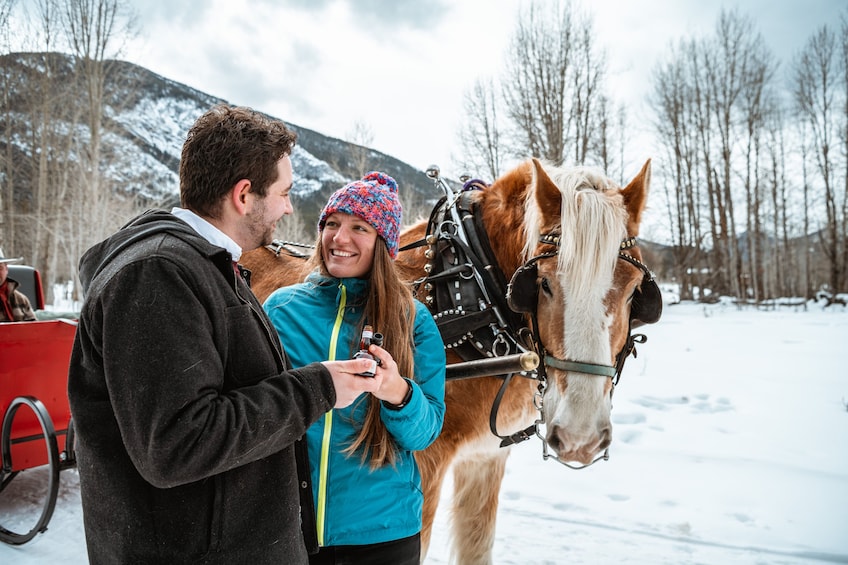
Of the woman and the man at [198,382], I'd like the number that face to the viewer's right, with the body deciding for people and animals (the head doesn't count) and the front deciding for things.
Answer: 1

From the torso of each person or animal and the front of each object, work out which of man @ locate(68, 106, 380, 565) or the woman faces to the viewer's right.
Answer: the man

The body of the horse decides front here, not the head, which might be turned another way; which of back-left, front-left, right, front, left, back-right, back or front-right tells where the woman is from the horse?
right

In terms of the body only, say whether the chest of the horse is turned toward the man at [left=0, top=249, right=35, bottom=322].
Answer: no

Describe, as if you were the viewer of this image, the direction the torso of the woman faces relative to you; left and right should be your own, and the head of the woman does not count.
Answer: facing the viewer and to the left of the viewer

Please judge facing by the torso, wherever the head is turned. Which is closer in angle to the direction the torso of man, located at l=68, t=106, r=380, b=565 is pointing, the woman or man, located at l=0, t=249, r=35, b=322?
the woman

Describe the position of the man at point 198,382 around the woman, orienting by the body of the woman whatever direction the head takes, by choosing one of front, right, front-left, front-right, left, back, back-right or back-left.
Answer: front

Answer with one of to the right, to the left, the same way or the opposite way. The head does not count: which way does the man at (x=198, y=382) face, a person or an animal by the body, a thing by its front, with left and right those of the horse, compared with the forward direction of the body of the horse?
to the left

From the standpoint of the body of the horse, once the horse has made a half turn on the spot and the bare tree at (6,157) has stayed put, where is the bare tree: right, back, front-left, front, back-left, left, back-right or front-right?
front

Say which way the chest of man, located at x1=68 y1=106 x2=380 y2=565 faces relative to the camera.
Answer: to the viewer's right

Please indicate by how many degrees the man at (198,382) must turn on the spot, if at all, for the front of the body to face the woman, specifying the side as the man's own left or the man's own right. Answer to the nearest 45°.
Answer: approximately 45° to the man's own left

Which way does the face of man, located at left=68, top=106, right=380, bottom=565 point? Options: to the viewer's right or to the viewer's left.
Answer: to the viewer's right

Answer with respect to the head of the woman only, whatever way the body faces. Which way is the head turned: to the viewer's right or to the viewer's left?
to the viewer's left

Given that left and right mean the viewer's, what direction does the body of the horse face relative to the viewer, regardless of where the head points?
facing the viewer and to the right of the viewer

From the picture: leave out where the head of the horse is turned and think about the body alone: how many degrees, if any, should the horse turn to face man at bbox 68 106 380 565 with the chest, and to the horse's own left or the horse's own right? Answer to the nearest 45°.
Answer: approximately 90° to the horse's own right

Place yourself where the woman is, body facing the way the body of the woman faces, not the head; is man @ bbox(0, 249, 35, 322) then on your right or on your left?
on your right

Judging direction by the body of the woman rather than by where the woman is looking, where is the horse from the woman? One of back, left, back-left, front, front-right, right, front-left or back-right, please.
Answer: back
